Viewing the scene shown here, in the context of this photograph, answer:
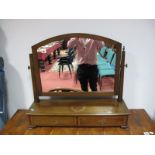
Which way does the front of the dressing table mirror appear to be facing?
toward the camera
